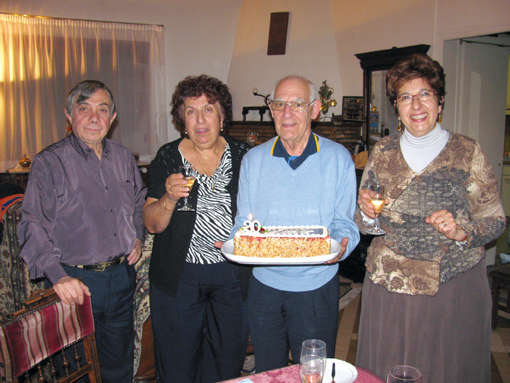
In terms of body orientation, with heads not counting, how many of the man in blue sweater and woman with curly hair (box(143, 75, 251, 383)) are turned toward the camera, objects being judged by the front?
2

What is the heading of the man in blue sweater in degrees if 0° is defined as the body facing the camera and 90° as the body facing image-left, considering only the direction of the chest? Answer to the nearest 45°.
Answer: approximately 0°

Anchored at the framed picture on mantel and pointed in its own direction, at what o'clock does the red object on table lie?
The red object on table is roughly at 12 o'clock from the framed picture on mantel.

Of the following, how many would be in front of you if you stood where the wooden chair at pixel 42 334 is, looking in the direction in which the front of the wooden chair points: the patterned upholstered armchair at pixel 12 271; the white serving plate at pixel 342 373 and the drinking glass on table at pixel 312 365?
2

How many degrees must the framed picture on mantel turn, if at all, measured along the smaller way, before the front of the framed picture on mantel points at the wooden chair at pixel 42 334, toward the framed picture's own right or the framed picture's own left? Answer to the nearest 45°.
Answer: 0° — it already faces it

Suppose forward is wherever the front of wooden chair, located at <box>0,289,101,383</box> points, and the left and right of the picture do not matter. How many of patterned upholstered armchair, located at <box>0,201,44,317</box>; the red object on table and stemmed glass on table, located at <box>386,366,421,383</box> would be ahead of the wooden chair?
2
